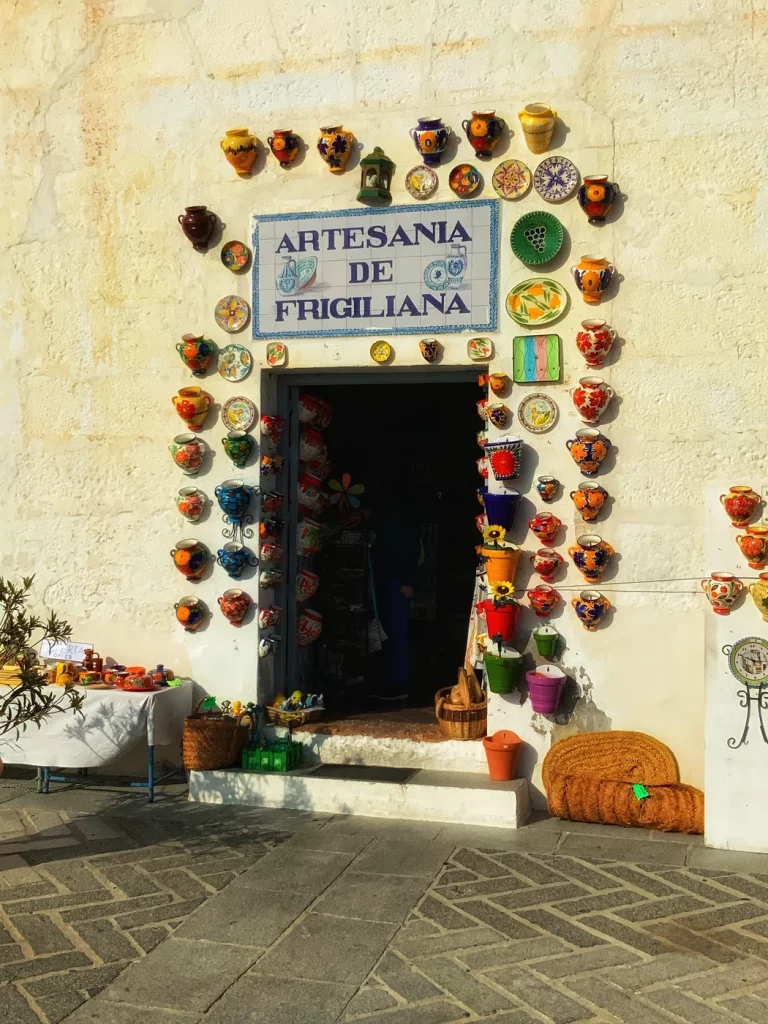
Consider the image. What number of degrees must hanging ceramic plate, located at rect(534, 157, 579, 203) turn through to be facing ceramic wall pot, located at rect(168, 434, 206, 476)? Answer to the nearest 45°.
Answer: approximately 90° to its right

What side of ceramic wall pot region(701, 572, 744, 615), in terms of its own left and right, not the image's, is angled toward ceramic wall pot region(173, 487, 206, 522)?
right

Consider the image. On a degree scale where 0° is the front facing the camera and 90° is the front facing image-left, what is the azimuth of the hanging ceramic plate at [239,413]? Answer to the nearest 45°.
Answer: approximately 0°

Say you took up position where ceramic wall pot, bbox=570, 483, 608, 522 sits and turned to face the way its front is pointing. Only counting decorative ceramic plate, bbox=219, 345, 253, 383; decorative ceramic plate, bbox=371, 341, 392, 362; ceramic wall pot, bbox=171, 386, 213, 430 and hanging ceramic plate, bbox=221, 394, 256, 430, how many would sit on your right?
4
